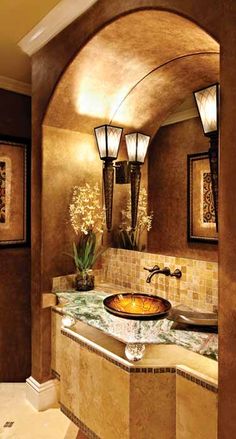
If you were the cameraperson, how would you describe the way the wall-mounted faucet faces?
facing the viewer and to the left of the viewer

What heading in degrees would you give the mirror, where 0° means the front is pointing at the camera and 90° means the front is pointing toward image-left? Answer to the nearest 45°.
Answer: approximately 45°

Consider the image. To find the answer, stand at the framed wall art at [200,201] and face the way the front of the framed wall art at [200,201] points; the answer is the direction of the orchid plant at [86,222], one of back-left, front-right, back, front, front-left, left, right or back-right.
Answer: front-right

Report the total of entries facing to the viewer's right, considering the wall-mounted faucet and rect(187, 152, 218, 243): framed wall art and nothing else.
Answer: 0

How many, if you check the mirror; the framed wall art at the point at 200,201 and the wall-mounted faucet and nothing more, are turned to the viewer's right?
0

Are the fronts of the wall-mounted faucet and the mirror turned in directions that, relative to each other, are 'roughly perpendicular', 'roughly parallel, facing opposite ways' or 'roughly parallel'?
roughly parallel

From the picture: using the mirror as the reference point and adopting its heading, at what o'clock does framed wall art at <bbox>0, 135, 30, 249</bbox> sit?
The framed wall art is roughly at 2 o'clock from the mirror.

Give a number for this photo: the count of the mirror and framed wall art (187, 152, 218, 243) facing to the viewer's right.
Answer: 0
